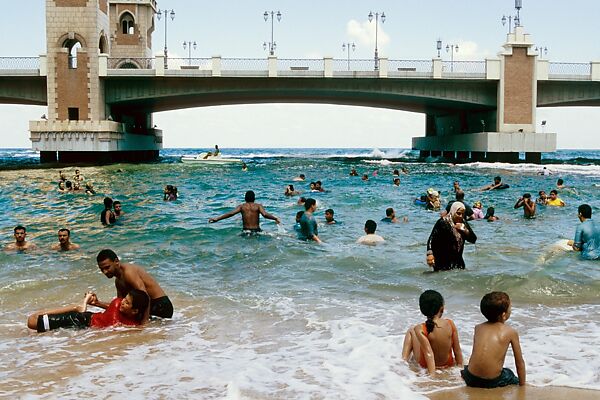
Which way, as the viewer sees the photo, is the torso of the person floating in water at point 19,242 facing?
toward the camera

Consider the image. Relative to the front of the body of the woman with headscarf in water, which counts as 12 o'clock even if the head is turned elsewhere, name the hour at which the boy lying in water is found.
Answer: The boy lying in water is roughly at 3 o'clock from the woman with headscarf in water.

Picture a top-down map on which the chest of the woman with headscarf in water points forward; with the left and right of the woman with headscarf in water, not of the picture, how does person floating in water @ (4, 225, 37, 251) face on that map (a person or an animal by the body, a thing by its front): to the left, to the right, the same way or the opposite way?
the same way

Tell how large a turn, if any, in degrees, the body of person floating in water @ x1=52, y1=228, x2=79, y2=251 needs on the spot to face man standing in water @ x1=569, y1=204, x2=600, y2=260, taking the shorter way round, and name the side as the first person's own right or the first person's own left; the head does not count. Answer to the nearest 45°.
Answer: approximately 45° to the first person's own left

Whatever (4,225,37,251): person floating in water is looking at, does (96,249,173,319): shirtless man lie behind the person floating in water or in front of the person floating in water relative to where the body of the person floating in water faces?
in front

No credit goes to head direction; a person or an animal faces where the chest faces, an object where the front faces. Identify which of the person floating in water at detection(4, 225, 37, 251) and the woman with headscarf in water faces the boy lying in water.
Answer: the person floating in water

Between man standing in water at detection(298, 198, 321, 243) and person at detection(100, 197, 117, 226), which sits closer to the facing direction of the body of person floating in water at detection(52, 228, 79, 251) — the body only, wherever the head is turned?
the man standing in water

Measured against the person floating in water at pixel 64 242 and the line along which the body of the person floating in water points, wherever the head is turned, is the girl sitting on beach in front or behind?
in front

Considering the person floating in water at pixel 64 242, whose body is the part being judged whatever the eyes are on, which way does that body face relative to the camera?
toward the camera

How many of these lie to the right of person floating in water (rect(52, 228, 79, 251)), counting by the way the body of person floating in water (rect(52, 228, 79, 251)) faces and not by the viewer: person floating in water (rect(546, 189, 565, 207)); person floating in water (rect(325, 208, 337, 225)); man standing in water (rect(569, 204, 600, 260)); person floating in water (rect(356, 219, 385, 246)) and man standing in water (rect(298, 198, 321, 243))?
0

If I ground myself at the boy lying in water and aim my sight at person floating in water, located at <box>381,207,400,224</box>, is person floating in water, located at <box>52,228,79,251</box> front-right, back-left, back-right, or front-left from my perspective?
front-left

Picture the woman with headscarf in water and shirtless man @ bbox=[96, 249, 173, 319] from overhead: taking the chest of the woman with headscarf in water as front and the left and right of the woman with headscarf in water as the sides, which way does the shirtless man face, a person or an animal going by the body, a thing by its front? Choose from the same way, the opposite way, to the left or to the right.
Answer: to the right

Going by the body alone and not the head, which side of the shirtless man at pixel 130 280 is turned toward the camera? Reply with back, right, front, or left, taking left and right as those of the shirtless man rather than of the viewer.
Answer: left
